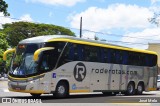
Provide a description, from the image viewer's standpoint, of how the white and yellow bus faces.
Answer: facing the viewer and to the left of the viewer

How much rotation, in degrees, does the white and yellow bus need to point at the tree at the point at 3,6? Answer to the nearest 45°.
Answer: approximately 90° to its right
